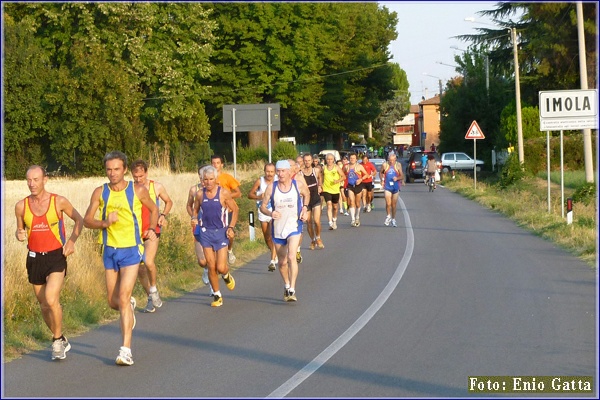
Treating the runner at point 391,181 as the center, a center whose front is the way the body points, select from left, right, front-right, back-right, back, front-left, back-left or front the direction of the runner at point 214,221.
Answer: front

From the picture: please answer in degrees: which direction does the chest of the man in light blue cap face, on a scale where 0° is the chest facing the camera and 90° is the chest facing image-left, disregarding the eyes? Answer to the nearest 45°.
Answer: approximately 0°

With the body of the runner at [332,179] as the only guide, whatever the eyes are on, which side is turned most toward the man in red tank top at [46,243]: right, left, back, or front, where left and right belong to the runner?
front

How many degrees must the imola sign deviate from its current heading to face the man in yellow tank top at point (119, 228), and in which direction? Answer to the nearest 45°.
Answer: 0° — it already faces them

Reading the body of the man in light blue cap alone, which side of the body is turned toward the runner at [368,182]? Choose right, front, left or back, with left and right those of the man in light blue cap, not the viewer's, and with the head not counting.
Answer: back

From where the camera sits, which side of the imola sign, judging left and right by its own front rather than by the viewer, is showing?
front

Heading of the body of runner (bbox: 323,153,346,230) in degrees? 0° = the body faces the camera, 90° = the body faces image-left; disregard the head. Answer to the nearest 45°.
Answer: approximately 0°

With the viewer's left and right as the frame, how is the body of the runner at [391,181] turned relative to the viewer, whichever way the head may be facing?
facing the viewer

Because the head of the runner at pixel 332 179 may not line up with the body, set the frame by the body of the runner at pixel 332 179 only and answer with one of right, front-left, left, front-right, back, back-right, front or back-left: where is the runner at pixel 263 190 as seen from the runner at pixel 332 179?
front

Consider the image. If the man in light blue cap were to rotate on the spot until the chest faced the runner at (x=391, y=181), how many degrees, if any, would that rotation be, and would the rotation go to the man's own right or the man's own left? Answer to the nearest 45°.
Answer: approximately 180°
